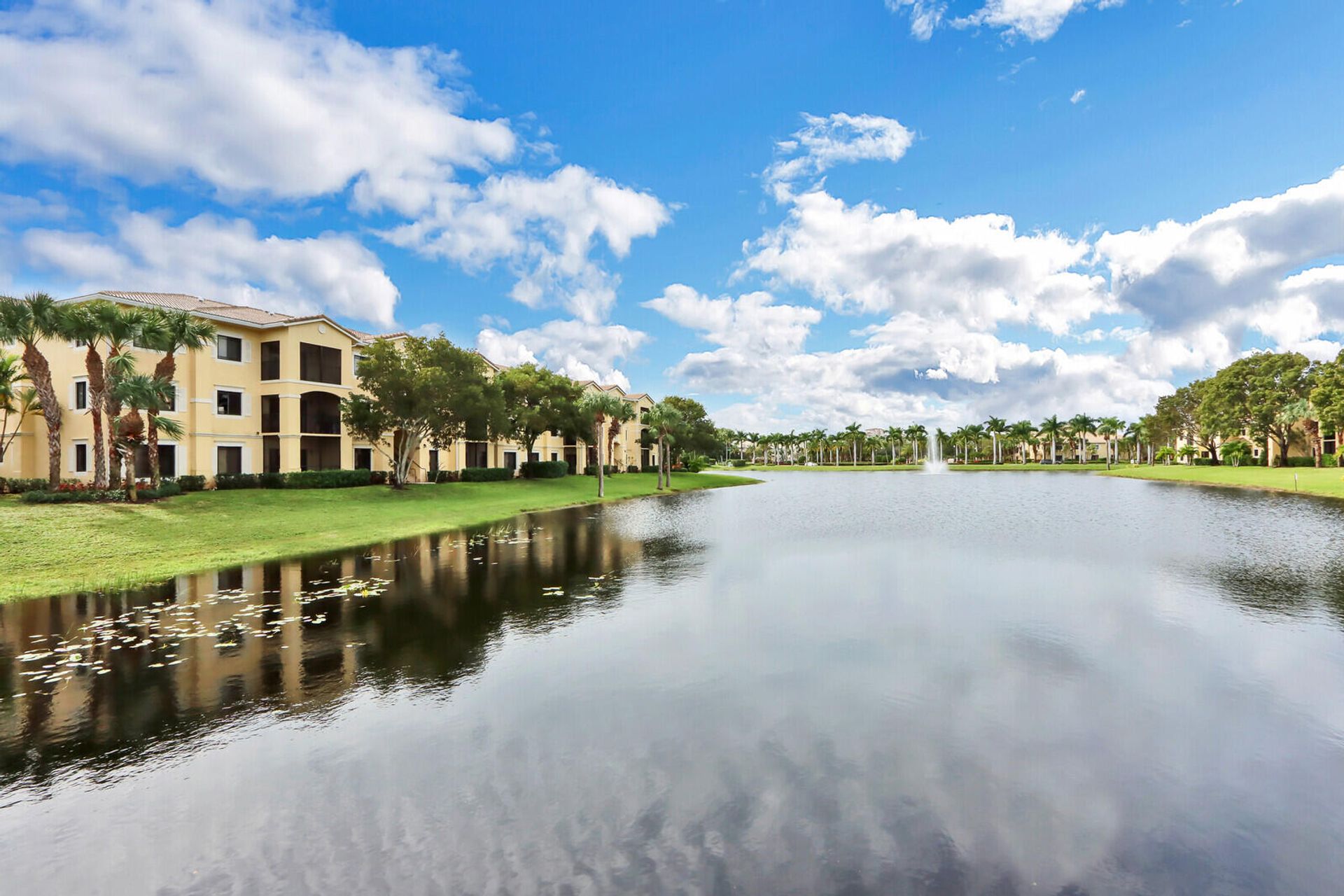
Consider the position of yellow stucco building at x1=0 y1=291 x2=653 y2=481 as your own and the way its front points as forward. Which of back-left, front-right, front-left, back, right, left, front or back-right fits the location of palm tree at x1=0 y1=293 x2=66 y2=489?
right

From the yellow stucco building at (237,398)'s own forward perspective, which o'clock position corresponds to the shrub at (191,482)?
The shrub is roughly at 2 o'clock from the yellow stucco building.

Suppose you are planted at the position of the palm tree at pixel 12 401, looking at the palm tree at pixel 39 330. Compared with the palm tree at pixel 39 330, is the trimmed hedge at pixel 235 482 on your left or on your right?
left

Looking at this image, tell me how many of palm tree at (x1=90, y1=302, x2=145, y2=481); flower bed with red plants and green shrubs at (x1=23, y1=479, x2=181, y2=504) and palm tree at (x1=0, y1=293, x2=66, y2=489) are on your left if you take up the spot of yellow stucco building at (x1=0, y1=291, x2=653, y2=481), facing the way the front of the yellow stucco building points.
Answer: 0

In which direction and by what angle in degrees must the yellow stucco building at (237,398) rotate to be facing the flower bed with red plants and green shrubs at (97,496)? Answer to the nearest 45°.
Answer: approximately 45° to its right

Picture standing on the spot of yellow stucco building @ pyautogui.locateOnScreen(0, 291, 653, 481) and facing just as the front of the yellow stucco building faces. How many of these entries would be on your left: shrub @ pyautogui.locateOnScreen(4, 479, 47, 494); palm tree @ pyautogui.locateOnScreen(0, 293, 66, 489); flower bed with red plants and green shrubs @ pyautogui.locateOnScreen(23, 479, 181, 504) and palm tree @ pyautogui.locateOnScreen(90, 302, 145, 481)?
0

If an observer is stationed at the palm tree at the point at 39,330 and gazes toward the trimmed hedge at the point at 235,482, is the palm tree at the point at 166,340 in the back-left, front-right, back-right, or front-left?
front-right

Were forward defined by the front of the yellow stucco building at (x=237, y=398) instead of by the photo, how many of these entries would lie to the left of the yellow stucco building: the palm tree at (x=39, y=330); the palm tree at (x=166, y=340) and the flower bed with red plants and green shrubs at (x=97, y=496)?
0

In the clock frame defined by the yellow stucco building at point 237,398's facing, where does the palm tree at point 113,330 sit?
The palm tree is roughly at 2 o'clock from the yellow stucco building.

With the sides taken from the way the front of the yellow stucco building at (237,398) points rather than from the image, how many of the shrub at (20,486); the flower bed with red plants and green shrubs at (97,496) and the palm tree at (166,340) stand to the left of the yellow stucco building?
0

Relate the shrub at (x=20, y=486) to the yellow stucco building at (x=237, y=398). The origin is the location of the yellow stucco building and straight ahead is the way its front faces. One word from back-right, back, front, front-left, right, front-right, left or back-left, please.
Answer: right

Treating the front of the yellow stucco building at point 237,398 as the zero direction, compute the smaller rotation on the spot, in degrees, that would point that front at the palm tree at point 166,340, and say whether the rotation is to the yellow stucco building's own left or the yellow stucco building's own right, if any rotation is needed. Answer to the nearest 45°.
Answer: approximately 45° to the yellow stucco building's own right

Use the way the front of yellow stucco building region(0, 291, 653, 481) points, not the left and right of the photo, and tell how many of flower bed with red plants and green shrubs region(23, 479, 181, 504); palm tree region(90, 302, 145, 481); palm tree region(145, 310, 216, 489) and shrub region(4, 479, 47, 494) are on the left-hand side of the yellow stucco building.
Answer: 0

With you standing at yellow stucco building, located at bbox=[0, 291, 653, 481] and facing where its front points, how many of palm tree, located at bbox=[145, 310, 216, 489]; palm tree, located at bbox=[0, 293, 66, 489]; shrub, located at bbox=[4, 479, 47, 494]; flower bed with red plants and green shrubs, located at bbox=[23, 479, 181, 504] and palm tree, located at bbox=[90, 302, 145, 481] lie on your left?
0
